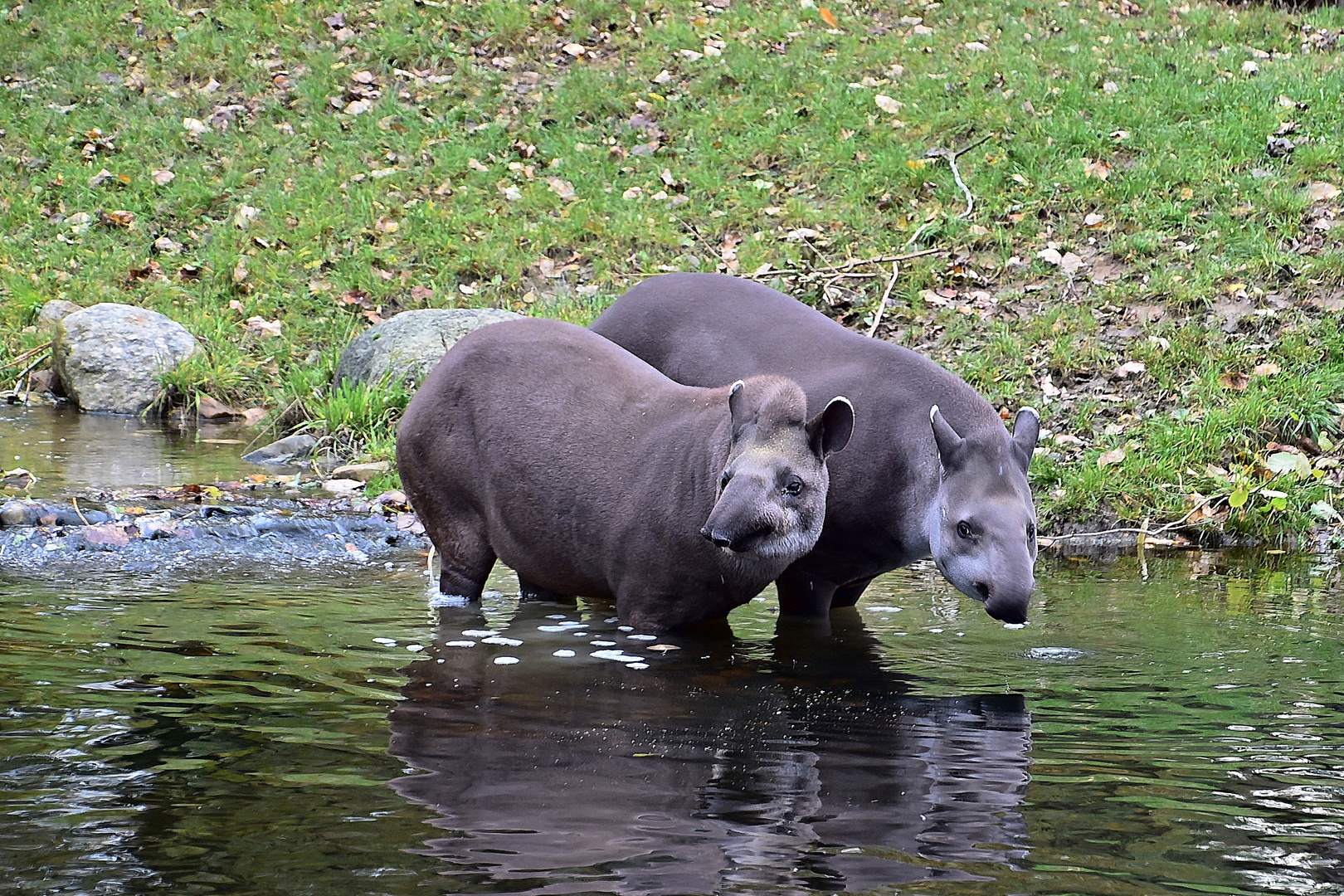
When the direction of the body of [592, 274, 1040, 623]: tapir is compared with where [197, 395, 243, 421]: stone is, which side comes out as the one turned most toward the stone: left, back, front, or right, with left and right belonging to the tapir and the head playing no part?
back

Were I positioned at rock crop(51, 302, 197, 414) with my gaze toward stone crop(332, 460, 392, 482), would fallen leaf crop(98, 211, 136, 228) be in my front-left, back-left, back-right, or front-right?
back-left

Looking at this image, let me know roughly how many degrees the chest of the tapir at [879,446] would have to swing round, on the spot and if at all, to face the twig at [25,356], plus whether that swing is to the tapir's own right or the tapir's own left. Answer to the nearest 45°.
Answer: approximately 180°

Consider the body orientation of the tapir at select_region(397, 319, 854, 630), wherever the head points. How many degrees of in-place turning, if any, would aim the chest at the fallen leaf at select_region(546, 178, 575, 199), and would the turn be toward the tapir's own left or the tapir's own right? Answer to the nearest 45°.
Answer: approximately 135° to the tapir's own left

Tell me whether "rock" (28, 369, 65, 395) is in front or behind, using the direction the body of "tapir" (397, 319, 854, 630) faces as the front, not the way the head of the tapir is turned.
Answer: behind

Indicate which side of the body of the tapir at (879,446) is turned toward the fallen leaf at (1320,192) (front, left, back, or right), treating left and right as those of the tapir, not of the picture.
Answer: left

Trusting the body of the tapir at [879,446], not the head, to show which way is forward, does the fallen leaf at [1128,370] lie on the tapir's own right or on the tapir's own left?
on the tapir's own left

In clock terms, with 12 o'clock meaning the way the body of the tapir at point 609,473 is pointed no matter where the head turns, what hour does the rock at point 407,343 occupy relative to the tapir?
The rock is roughly at 7 o'clock from the tapir.

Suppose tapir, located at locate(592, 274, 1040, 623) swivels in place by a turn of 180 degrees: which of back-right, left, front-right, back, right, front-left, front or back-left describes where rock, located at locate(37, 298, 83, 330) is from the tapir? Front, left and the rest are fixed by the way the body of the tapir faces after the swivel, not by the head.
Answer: front

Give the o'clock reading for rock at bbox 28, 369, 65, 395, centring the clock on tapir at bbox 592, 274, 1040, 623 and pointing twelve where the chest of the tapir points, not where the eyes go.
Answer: The rock is roughly at 6 o'clock from the tapir.

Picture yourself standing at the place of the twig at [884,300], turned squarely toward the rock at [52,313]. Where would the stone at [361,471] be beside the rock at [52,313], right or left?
left

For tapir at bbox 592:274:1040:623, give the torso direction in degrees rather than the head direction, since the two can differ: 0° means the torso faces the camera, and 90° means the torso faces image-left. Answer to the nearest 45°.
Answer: approximately 315°

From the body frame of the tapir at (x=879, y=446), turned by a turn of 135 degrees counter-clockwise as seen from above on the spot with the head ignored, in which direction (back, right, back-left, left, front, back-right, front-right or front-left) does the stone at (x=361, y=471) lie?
front-left

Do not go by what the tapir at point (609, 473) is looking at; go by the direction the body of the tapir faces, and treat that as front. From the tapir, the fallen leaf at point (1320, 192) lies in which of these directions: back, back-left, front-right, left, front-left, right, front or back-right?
left
